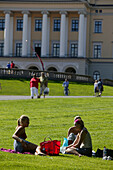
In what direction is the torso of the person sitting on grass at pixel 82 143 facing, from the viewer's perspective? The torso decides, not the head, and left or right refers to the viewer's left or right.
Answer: facing to the left of the viewer

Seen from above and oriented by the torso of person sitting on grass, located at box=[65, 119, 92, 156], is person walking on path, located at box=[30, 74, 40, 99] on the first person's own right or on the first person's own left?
on the first person's own right

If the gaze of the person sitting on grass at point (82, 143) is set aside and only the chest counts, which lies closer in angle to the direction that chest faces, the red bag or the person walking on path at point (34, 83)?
the red bag

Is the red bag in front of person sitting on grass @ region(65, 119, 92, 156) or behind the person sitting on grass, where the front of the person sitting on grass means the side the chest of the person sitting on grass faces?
in front
